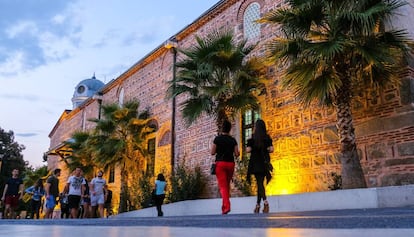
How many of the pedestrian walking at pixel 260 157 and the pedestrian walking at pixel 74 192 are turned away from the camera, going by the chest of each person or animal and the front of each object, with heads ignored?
1

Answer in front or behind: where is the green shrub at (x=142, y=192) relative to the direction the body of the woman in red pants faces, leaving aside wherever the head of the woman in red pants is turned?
in front

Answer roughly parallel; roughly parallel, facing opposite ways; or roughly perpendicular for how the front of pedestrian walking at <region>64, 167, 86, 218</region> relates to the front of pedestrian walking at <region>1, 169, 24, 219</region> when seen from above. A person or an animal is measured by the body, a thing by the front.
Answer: roughly parallel

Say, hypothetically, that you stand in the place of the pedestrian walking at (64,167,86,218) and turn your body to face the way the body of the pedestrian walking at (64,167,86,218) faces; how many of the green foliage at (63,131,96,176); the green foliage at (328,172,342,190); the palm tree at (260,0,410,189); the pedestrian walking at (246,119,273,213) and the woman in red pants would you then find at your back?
1

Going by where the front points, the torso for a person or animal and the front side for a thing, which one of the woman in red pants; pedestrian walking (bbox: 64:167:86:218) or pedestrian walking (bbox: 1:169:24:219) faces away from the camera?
the woman in red pants

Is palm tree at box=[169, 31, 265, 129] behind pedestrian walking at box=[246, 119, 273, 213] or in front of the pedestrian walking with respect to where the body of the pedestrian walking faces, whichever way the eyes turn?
in front

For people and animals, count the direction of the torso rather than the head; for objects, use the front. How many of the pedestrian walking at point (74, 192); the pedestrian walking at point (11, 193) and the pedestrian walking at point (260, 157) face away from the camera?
1

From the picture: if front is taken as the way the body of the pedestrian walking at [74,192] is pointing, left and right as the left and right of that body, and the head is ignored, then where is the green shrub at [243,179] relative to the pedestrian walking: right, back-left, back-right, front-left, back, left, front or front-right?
left

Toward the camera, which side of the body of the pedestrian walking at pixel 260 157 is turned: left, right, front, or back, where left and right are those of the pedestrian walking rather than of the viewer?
back

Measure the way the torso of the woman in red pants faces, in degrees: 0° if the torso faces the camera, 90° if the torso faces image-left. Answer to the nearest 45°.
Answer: approximately 180°

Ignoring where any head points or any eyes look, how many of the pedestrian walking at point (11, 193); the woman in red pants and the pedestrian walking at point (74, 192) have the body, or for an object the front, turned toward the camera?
2

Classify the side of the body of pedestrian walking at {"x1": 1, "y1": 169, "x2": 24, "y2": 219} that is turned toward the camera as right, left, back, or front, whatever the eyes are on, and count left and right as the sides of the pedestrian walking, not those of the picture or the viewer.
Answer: front

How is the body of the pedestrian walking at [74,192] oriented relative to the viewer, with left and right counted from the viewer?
facing the viewer

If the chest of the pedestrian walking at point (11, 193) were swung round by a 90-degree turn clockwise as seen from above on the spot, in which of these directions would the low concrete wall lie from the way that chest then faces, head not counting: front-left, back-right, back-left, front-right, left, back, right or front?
back-left

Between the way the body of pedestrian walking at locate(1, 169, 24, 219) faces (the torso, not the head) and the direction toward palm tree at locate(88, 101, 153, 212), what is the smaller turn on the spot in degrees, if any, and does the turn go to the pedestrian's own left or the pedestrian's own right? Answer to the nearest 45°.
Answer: approximately 135° to the pedestrian's own left

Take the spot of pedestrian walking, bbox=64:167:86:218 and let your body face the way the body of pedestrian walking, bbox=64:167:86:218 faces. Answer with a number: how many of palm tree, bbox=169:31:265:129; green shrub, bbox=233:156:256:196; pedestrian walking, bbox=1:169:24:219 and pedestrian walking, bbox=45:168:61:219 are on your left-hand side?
2

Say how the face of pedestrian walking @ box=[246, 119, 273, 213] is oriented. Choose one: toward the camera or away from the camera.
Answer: away from the camera
